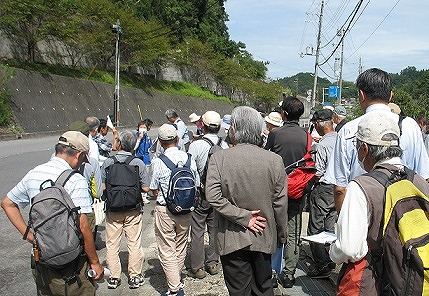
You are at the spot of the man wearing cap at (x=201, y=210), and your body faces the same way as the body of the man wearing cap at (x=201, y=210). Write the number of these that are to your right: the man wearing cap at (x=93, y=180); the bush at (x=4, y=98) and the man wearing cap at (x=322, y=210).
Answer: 1

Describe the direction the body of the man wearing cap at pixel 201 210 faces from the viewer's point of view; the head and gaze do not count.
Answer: away from the camera

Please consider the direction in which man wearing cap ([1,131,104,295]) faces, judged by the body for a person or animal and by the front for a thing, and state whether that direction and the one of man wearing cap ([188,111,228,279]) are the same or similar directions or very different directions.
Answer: same or similar directions

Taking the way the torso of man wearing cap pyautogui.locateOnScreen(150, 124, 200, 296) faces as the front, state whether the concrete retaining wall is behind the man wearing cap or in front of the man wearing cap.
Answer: in front

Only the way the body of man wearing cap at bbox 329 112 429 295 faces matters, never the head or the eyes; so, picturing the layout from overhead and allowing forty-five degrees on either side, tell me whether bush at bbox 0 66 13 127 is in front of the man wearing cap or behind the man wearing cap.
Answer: in front

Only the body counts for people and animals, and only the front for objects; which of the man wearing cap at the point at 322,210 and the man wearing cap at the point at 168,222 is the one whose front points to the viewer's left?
the man wearing cap at the point at 322,210

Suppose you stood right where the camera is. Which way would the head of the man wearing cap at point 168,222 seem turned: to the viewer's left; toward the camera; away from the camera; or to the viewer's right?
away from the camera

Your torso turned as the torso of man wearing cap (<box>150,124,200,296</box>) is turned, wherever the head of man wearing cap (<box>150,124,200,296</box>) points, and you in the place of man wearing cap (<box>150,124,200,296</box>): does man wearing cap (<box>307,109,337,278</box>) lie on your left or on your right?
on your right

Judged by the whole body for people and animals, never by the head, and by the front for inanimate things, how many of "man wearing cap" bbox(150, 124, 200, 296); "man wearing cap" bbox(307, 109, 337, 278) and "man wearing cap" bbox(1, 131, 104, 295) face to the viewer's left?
1

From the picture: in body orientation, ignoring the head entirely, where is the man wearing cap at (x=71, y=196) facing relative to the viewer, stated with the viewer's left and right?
facing away from the viewer and to the right of the viewer

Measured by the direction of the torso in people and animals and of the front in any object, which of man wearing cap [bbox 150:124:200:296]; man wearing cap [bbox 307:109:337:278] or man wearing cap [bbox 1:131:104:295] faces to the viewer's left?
man wearing cap [bbox 307:109:337:278]

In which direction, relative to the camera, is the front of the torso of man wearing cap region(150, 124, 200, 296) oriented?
away from the camera

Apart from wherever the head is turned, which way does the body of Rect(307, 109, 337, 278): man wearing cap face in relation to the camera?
to the viewer's left

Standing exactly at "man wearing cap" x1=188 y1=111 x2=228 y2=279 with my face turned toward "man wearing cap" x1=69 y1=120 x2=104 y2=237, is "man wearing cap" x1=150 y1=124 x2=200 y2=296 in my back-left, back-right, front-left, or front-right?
front-left

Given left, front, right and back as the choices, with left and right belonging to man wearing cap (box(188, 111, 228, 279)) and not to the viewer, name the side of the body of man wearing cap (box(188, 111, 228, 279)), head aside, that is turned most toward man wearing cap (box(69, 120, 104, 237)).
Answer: left

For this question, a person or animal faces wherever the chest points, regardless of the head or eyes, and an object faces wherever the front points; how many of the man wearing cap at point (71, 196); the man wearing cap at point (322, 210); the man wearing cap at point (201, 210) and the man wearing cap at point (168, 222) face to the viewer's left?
1

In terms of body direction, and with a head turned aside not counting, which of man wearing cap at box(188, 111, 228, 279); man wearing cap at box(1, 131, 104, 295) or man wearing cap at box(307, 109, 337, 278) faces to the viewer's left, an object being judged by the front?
man wearing cap at box(307, 109, 337, 278)

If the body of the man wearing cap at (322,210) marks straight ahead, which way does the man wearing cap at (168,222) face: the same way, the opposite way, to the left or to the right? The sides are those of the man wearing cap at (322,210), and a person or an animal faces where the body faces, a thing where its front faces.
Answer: to the right
